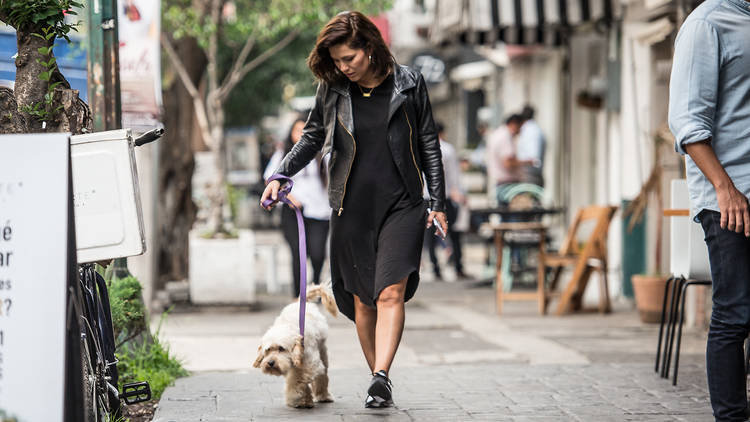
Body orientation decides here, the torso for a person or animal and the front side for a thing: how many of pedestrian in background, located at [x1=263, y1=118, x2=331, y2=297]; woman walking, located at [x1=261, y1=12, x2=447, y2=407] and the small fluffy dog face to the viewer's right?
0

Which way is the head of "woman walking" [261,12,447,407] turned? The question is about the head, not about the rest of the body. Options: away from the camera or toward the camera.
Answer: toward the camera

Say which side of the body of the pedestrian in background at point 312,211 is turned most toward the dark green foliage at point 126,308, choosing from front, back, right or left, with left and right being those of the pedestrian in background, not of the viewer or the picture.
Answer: front

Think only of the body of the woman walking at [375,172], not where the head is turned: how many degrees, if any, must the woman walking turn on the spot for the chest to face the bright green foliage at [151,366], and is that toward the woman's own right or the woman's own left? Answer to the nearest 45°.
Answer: approximately 135° to the woman's own right

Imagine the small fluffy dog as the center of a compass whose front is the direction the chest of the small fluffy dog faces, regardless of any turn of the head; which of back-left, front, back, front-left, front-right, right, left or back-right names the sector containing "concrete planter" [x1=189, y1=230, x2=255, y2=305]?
back-right

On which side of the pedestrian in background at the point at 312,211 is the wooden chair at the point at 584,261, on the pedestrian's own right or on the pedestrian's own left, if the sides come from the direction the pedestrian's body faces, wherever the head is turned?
on the pedestrian's own left

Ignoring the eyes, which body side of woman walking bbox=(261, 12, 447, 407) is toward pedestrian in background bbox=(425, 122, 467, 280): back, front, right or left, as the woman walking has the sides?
back

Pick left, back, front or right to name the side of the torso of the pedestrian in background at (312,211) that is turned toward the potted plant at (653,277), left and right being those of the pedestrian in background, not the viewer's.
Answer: left

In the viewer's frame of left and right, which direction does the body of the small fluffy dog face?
facing the viewer and to the left of the viewer

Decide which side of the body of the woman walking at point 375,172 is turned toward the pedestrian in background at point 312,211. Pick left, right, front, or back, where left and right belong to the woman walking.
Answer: back

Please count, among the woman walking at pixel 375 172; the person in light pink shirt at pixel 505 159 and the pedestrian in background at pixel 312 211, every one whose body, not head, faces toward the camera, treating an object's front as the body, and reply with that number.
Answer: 2

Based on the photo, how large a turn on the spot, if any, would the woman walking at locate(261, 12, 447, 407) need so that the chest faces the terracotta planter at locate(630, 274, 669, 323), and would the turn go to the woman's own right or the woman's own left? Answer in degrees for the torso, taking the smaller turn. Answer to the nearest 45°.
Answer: approximately 135° to the woman's own left

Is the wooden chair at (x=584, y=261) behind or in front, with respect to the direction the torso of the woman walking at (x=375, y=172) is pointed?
behind

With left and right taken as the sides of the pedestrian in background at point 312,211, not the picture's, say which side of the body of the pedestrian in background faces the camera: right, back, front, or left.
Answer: front

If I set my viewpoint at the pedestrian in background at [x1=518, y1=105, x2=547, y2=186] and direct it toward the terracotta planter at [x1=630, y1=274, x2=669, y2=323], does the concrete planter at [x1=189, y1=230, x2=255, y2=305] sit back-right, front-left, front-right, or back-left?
front-right

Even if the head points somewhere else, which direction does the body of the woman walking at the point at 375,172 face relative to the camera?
toward the camera
